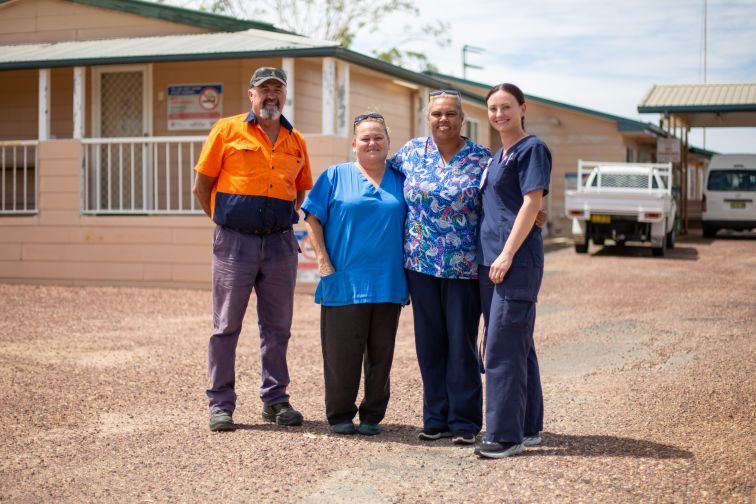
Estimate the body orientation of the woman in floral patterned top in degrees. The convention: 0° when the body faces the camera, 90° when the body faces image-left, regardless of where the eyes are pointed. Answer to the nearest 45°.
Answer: approximately 0°

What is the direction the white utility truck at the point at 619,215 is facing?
away from the camera

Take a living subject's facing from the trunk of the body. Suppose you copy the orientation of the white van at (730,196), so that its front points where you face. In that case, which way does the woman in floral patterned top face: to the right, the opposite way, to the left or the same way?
the opposite way

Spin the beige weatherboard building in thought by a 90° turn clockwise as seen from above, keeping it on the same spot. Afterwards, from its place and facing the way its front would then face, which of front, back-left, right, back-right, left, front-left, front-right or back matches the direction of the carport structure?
back-right

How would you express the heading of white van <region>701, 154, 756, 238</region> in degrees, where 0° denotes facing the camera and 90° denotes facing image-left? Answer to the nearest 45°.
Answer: approximately 180°

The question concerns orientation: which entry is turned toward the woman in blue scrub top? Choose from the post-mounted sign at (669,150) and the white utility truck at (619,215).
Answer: the post-mounted sign

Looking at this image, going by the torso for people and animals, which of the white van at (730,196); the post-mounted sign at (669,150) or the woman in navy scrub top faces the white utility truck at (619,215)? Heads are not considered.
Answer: the post-mounted sign

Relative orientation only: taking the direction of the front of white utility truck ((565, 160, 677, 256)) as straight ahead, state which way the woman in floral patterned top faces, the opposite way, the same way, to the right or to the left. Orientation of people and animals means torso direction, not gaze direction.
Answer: the opposite way

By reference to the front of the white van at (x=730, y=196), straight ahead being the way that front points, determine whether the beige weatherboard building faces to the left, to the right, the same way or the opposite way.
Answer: the opposite way

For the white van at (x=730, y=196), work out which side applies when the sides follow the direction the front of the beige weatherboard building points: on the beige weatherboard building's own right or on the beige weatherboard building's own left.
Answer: on the beige weatherboard building's own left
